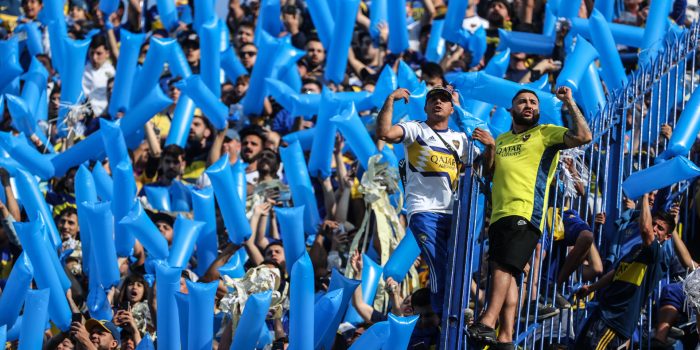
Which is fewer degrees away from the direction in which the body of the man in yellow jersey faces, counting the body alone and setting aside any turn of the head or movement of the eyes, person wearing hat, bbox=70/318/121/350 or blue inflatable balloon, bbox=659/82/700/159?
the person wearing hat

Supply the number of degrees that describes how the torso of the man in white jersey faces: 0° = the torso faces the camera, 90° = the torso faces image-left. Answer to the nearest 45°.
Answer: approximately 315°

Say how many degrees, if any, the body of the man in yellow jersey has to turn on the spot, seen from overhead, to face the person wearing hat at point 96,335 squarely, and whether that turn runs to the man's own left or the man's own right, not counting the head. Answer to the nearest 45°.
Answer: approximately 45° to the man's own right

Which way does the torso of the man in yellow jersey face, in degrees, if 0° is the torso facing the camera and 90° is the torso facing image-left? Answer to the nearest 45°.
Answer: approximately 45°
